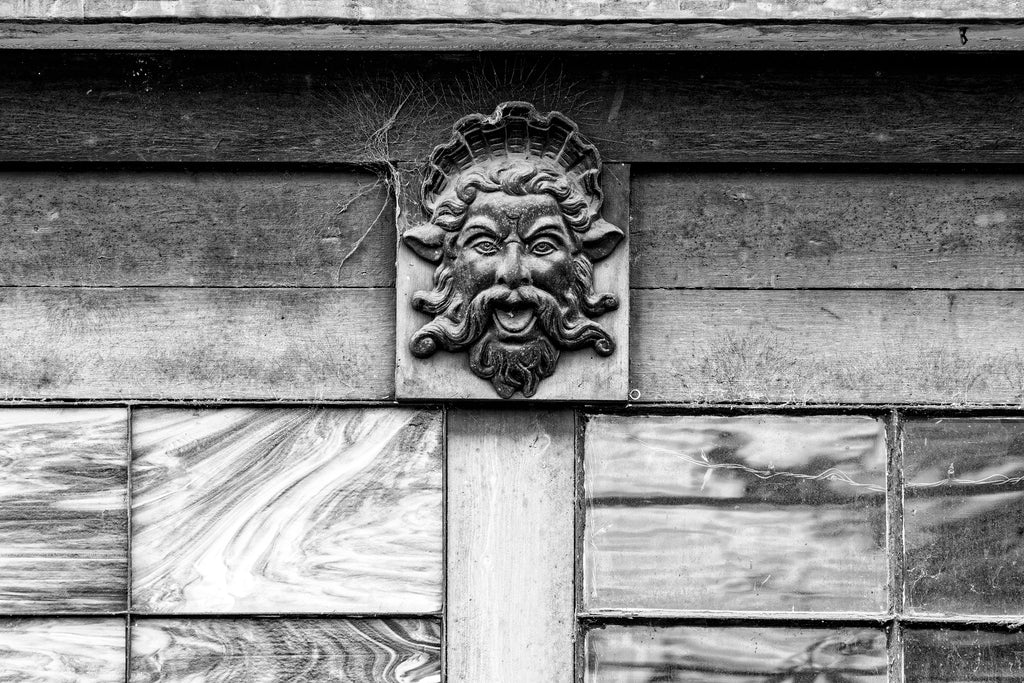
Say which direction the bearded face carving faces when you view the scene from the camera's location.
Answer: facing the viewer
